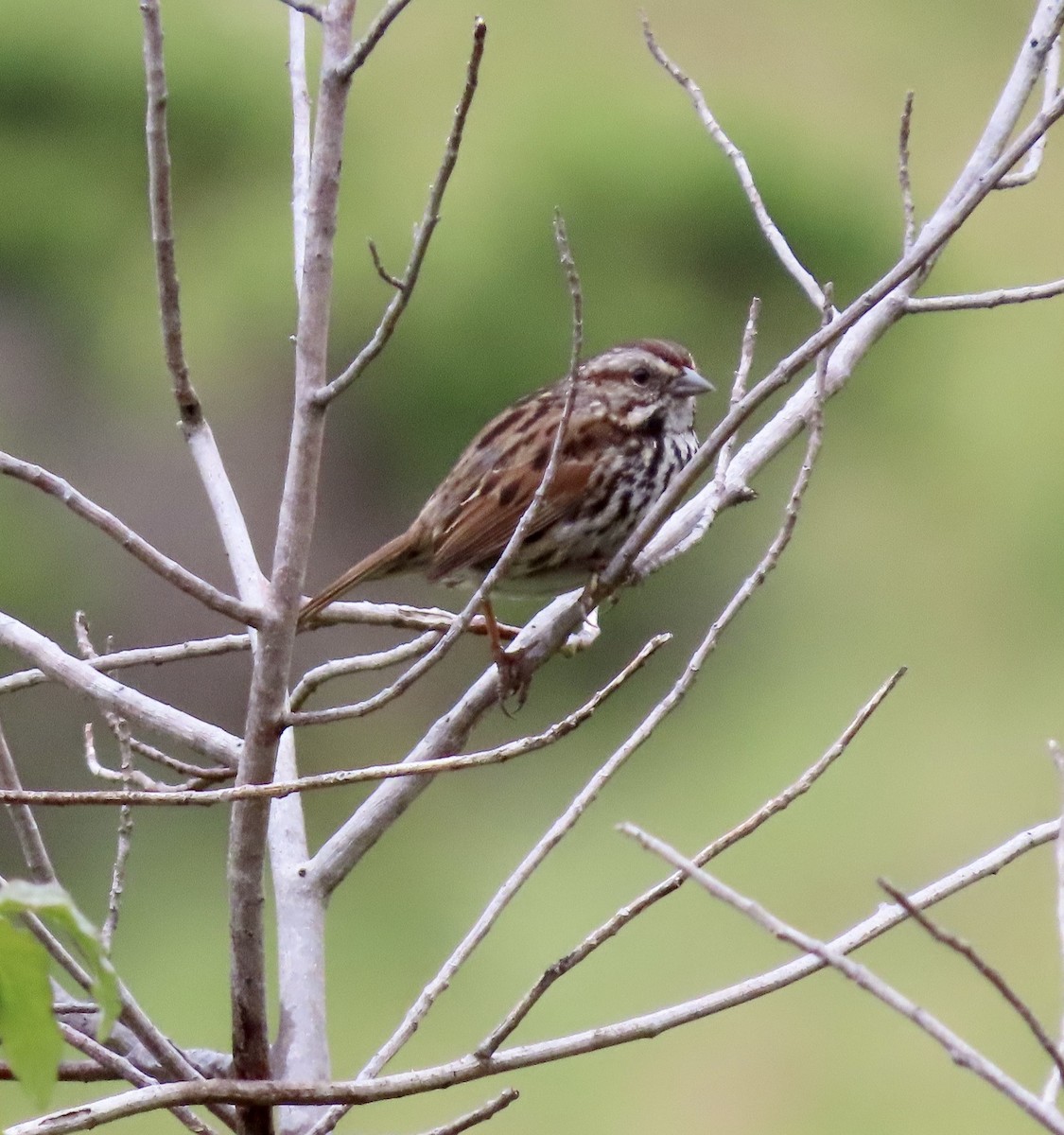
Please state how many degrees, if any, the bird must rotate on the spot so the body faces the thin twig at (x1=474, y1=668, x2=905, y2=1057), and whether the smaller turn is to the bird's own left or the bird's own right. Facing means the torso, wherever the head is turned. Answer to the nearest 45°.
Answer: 0° — it already faces it

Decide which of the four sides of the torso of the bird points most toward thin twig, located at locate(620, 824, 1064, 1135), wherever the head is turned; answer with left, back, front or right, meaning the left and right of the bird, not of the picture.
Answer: front

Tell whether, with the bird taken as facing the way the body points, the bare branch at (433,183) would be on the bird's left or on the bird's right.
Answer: on the bird's right

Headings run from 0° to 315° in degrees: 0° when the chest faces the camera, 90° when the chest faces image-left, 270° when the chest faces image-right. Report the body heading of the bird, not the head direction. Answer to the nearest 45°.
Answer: approximately 270°
